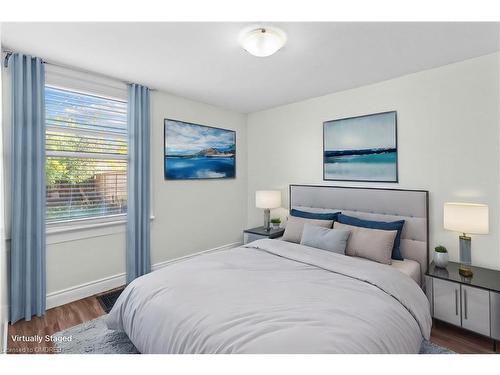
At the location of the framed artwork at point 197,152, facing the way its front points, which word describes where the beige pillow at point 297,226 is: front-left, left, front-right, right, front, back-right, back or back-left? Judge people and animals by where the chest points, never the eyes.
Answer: front

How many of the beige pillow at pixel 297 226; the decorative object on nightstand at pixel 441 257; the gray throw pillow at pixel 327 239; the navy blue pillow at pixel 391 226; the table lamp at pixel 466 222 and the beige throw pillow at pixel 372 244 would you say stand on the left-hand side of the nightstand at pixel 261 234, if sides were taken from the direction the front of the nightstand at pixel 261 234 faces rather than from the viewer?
6

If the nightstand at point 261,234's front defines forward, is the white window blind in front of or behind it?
in front

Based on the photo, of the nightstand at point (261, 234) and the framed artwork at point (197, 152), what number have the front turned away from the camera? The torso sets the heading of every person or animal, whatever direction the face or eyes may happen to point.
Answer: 0

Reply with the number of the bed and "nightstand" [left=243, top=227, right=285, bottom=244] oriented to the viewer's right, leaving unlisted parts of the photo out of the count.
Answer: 0

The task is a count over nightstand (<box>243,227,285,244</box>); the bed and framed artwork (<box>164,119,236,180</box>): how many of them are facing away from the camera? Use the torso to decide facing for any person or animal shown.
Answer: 0

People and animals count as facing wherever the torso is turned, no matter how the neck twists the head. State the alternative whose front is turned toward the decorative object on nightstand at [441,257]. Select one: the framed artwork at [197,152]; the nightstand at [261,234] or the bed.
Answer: the framed artwork

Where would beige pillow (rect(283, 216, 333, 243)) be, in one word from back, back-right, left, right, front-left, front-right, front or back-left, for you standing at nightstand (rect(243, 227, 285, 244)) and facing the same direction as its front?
left

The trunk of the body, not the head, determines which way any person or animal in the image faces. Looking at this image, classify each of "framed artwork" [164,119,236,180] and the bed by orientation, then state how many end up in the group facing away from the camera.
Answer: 0

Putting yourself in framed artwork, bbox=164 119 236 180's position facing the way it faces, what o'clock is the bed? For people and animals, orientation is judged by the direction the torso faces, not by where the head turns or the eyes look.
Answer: The bed is roughly at 1 o'clock from the framed artwork.

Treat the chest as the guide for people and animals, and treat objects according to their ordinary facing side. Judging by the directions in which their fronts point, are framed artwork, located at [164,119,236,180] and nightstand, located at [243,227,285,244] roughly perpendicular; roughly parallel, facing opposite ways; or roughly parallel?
roughly perpendicular

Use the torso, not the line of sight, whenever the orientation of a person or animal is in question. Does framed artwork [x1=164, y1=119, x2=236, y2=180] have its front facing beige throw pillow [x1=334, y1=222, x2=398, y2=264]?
yes

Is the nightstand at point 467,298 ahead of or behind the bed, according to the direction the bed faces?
behind

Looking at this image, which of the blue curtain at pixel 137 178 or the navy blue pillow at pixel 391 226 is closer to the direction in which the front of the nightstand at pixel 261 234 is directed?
the blue curtain

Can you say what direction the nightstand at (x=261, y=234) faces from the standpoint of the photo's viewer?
facing the viewer and to the left of the viewer

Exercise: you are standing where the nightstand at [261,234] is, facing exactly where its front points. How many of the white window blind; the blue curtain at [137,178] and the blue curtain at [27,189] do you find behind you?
0

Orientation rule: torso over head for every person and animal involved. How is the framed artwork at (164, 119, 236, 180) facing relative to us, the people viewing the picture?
facing the viewer and to the right of the viewer

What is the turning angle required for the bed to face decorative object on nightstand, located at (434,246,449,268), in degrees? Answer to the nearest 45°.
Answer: approximately 180°

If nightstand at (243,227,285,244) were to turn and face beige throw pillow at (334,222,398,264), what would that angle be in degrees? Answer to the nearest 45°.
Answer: approximately 90° to its left

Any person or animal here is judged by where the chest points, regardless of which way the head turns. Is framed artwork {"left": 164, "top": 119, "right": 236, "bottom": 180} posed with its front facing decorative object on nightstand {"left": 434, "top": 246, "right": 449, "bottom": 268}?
yes

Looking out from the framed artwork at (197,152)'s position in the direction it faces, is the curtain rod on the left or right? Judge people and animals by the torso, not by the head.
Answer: on its right

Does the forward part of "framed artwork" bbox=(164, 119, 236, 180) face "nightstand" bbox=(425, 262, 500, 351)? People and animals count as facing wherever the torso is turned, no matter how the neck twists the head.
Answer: yes
